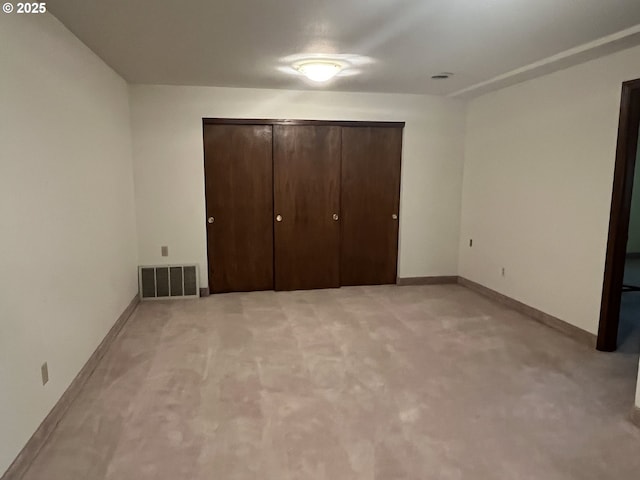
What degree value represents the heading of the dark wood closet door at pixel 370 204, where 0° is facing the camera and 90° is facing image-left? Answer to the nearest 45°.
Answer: approximately 0°

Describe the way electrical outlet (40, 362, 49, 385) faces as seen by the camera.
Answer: facing the viewer and to the right of the viewer

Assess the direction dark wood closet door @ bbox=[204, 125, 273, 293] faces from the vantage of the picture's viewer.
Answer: facing the viewer

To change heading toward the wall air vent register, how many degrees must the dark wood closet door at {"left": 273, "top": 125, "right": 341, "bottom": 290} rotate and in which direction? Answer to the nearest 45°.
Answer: approximately 90° to its right

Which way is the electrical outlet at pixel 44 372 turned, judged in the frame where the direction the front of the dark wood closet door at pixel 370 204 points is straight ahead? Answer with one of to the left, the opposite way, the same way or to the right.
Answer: to the left

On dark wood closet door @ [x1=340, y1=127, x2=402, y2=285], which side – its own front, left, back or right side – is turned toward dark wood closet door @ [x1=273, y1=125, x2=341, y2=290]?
right

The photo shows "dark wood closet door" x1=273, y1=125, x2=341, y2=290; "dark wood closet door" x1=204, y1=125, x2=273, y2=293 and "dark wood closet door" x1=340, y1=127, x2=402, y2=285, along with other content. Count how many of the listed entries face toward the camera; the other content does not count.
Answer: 3

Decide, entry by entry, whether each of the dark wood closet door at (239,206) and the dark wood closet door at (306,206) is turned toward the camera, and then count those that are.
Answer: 2

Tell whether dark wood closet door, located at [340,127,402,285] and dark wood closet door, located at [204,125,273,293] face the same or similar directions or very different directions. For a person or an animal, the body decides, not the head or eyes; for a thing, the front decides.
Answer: same or similar directions

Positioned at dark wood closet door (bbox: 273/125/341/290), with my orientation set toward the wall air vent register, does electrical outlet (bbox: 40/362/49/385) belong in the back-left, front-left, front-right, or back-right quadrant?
front-left

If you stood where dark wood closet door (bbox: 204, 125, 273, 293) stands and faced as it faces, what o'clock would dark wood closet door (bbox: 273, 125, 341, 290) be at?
dark wood closet door (bbox: 273, 125, 341, 290) is roughly at 9 o'clock from dark wood closet door (bbox: 204, 125, 273, 293).

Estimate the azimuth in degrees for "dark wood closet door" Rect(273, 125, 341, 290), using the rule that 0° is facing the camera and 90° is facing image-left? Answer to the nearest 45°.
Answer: approximately 0°
